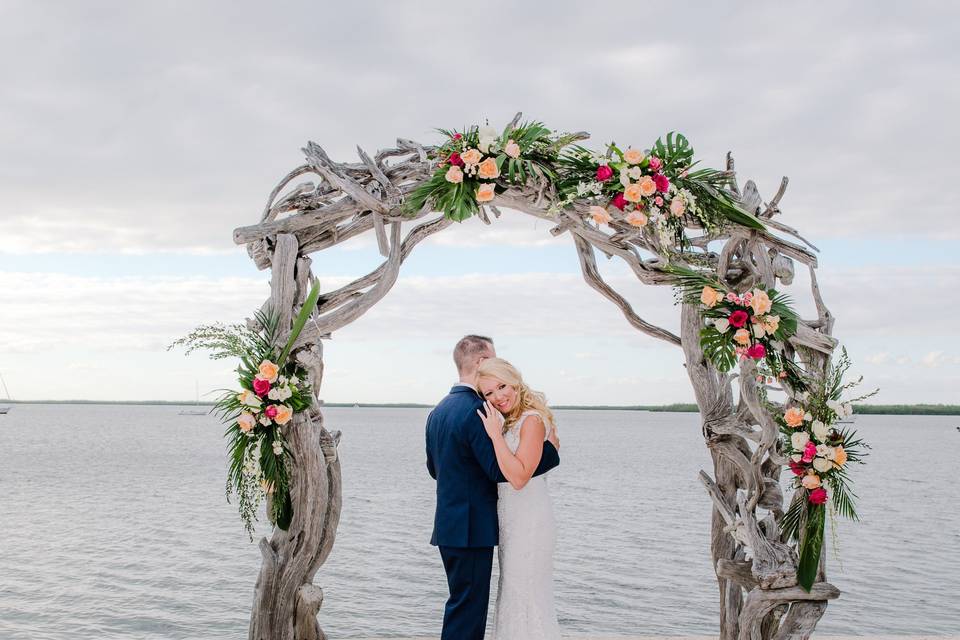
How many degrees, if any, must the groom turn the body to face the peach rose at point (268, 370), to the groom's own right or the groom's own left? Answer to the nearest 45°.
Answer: approximately 135° to the groom's own left

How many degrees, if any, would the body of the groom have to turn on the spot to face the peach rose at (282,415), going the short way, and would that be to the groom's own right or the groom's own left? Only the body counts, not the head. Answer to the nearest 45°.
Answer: approximately 135° to the groom's own left

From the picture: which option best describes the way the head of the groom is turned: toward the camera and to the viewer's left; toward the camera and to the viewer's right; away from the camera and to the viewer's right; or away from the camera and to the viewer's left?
away from the camera and to the viewer's right

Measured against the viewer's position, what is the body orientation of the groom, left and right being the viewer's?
facing away from the viewer and to the right of the viewer

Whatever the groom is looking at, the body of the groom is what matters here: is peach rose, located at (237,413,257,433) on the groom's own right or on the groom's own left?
on the groom's own left
